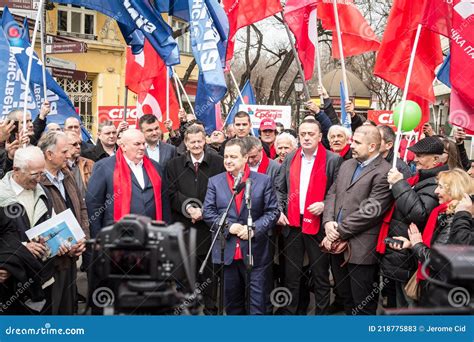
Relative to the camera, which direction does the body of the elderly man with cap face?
to the viewer's left

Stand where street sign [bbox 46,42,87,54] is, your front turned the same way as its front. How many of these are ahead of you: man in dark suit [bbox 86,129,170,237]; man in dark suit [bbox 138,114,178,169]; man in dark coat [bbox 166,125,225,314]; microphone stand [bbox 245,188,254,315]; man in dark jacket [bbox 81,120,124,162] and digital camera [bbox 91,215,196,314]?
6

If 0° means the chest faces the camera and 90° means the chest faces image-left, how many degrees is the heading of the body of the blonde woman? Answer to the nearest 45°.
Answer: approximately 90°

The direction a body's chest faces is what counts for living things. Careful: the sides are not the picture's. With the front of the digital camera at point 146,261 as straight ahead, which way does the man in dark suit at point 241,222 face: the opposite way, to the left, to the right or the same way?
the opposite way

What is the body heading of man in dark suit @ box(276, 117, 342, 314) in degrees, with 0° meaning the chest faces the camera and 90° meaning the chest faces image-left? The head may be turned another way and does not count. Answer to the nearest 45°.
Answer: approximately 0°

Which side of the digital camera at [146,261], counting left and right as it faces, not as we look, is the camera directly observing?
back

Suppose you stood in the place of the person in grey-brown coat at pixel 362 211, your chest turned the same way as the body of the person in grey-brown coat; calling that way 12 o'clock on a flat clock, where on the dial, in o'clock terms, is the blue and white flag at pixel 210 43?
The blue and white flag is roughly at 3 o'clock from the person in grey-brown coat.

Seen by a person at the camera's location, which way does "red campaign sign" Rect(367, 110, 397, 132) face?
facing the viewer

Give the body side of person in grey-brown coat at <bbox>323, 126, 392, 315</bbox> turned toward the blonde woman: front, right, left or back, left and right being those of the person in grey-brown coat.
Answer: left

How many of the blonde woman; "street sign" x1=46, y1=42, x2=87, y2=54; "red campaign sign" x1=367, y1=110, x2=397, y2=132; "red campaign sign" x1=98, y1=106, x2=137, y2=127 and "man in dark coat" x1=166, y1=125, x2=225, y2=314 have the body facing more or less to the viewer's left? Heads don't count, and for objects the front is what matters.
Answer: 1

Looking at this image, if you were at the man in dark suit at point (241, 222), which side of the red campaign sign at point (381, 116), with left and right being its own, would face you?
front

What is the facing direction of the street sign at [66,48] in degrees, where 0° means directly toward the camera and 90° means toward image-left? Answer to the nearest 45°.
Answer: approximately 0°

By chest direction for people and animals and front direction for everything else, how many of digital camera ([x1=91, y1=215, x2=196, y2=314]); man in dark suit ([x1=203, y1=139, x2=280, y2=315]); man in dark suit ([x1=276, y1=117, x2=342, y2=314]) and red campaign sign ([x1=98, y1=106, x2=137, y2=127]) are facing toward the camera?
3
